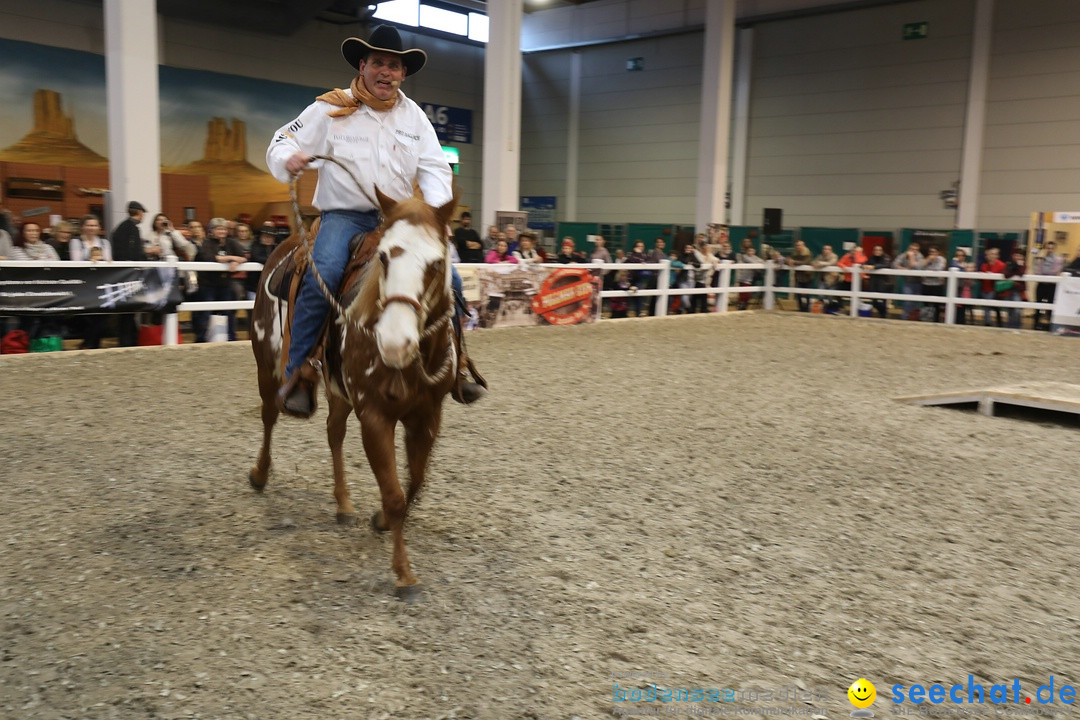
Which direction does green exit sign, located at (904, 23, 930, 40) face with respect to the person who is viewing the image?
facing the viewer

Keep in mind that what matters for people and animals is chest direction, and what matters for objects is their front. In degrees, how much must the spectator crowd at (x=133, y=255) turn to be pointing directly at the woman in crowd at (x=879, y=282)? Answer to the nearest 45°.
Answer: approximately 90° to their left

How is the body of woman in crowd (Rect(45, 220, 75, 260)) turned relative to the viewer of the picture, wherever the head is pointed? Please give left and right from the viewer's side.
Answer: facing the viewer and to the right of the viewer

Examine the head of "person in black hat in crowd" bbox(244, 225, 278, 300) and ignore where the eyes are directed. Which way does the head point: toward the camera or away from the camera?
toward the camera

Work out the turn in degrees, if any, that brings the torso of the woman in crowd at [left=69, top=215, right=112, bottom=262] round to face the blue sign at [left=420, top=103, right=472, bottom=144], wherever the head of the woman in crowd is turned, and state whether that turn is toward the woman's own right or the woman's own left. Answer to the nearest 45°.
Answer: approximately 135° to the woman's own left

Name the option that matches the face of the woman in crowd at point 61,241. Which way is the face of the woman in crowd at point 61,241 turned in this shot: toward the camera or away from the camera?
toward the camera

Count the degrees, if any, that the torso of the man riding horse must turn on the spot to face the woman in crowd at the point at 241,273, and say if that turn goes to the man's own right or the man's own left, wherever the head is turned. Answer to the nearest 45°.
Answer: approximately 180°

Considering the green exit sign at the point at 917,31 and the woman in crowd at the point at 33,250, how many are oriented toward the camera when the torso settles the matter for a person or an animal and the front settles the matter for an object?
2

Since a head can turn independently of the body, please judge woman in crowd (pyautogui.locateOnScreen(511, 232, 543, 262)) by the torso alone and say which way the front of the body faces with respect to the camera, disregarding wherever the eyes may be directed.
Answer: toward the camera

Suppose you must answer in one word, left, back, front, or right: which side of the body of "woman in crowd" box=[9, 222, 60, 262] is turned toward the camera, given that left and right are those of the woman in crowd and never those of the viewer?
front

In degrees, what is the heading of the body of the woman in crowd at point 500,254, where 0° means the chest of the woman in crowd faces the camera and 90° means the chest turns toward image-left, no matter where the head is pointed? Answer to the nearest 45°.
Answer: approximately 0°

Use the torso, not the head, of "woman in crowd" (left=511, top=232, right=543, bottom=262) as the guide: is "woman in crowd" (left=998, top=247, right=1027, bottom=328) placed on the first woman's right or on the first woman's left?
on the first woman's left
